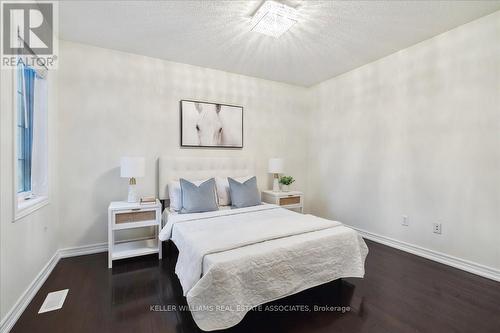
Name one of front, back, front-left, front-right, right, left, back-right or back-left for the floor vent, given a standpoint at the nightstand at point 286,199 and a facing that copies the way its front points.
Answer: right

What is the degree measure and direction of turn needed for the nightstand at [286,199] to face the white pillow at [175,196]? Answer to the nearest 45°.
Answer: approximately 90° to its right

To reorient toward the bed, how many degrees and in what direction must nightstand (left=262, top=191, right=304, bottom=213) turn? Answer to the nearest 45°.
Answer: approximately 45° to its right

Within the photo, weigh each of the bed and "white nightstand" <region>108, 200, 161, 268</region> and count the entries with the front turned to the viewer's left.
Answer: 0

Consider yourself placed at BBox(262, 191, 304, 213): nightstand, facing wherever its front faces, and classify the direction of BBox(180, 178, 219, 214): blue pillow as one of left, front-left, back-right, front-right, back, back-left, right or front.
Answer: right

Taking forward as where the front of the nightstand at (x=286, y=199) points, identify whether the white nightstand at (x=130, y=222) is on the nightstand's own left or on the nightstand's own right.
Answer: on the nightstand's own right

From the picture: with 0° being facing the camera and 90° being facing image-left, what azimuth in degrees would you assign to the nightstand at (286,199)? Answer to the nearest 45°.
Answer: approximately 315°

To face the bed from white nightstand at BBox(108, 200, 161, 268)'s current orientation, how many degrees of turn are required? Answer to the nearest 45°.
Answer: approximately 45° to its left

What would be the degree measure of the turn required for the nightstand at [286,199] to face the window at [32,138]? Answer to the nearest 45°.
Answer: approximately 90° to its right
